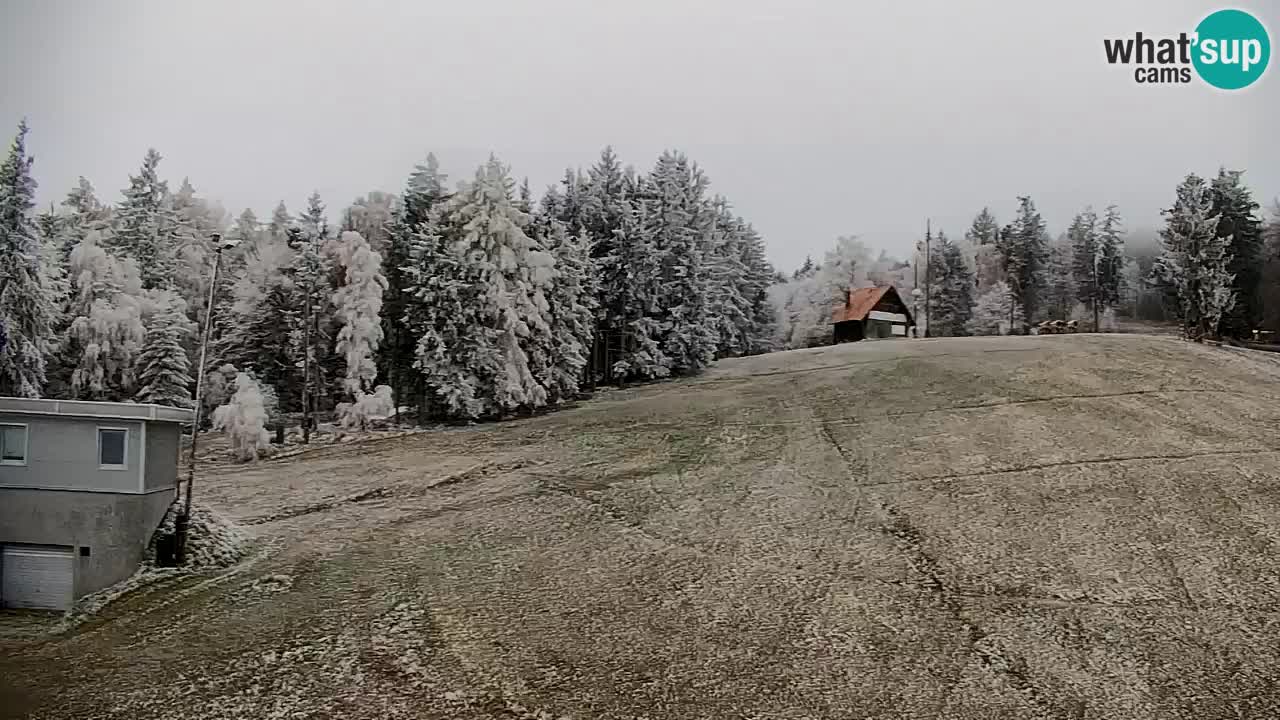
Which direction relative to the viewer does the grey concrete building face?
toward the camera

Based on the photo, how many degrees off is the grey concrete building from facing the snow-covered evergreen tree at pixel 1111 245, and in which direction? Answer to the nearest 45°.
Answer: approximately 90° to its left

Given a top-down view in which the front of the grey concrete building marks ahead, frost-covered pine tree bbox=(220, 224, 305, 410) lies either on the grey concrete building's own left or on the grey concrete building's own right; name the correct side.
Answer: on the grey concrete building's own left

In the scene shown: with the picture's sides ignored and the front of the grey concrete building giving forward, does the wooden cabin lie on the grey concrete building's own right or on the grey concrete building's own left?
on the grey concrete building's own left

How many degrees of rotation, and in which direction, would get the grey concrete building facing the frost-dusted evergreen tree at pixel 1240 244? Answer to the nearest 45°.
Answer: approximately 90° to its left
